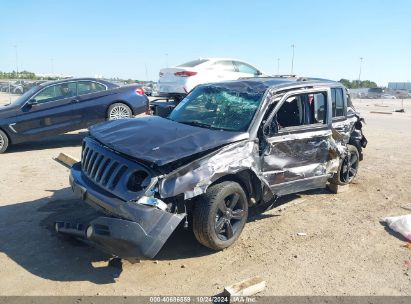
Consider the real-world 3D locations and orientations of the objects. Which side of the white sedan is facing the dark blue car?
back

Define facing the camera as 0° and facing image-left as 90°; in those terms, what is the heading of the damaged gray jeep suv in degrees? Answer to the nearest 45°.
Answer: approximately 45°

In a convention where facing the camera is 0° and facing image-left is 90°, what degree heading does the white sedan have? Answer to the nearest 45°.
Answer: approximately 225°

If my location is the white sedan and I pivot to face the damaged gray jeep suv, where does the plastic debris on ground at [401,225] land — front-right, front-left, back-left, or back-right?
front-left

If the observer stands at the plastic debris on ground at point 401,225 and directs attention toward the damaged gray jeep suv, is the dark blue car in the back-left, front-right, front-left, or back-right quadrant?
front-right

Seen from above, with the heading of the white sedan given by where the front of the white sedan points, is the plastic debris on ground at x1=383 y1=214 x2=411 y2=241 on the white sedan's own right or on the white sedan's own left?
on the white sedan's own right

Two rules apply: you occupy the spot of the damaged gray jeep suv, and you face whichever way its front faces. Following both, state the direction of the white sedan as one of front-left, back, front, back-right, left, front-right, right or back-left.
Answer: back-right

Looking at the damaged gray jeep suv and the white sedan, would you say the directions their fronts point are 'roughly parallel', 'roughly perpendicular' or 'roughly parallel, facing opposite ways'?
roughly parallel, facing opposite ways

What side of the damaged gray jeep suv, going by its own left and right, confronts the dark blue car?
right

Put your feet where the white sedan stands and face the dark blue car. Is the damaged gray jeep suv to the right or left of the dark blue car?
left
